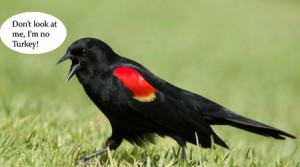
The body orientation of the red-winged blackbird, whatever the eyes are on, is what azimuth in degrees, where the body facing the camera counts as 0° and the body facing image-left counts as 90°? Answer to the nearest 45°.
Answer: approximately 90°
